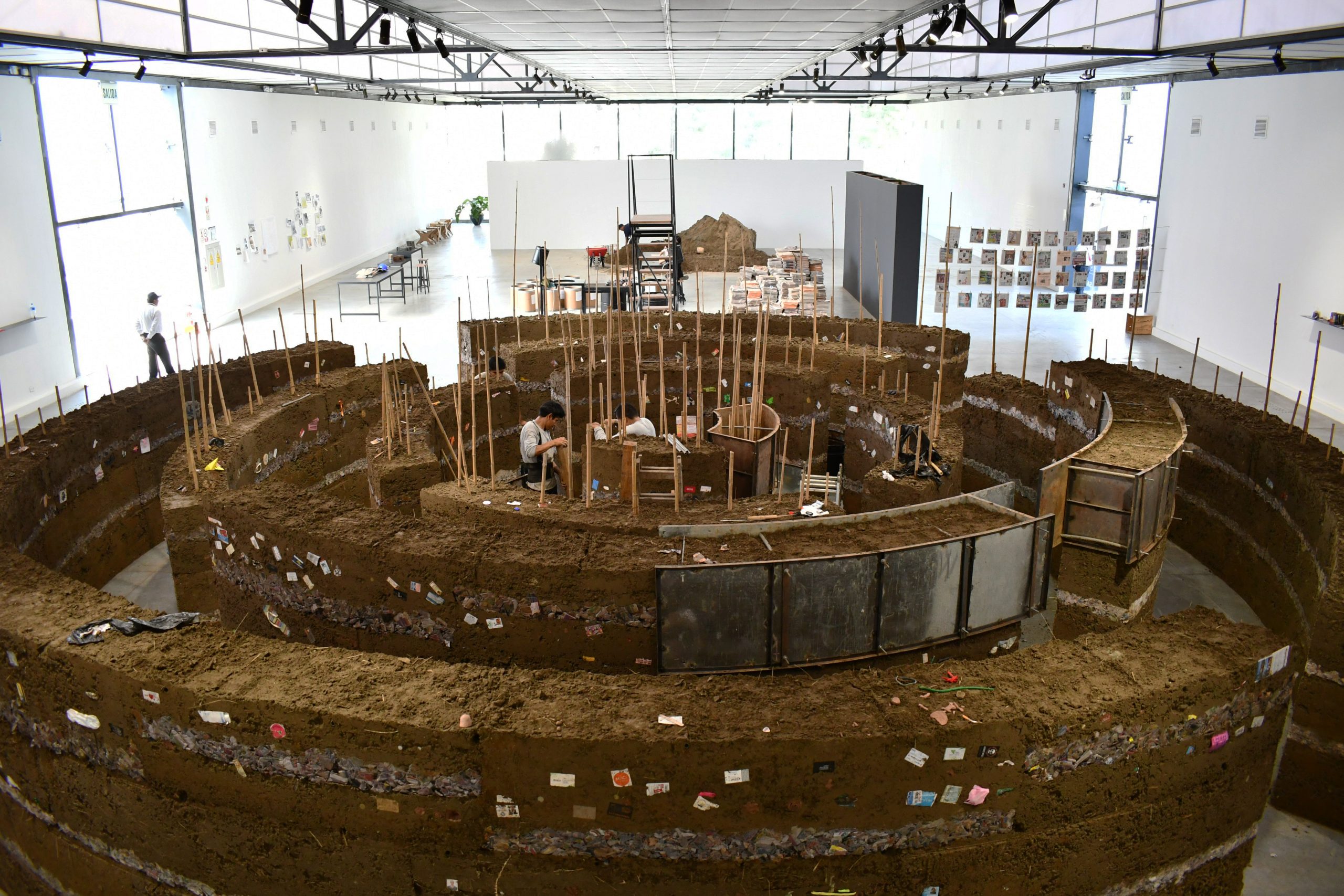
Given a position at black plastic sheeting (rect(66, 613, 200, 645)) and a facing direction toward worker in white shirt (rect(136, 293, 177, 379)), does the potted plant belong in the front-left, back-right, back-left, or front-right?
front-right

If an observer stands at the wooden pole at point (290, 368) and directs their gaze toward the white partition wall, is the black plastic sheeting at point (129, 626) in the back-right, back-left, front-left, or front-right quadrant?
back-right

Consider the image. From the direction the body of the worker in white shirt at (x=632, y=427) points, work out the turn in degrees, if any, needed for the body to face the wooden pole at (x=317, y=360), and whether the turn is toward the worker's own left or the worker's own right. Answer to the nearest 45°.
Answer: approximately 45° to the worker's own right

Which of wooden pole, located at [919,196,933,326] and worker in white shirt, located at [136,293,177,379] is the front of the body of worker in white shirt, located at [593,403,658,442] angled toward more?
the worker in white shirt

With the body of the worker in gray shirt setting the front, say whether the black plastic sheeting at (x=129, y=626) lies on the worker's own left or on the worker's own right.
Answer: on the worker's own right

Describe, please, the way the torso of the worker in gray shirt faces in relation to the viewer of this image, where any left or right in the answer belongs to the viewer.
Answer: facing to the right of the viewer

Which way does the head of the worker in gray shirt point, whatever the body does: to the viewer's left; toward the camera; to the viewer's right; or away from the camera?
to the viewer's right

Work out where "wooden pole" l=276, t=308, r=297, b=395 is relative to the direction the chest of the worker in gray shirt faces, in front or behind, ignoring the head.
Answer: behind

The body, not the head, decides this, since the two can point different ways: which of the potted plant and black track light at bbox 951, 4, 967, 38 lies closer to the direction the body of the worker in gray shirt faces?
the black track light

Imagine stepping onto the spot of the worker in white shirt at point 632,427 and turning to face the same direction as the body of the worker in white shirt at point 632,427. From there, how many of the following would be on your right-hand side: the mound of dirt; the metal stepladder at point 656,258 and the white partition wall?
3

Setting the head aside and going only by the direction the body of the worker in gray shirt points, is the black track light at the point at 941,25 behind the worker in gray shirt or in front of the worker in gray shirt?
in front

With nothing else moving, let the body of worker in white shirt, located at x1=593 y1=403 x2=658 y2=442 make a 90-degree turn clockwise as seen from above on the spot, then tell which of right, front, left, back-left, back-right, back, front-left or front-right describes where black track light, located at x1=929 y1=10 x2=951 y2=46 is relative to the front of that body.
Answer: front-right
